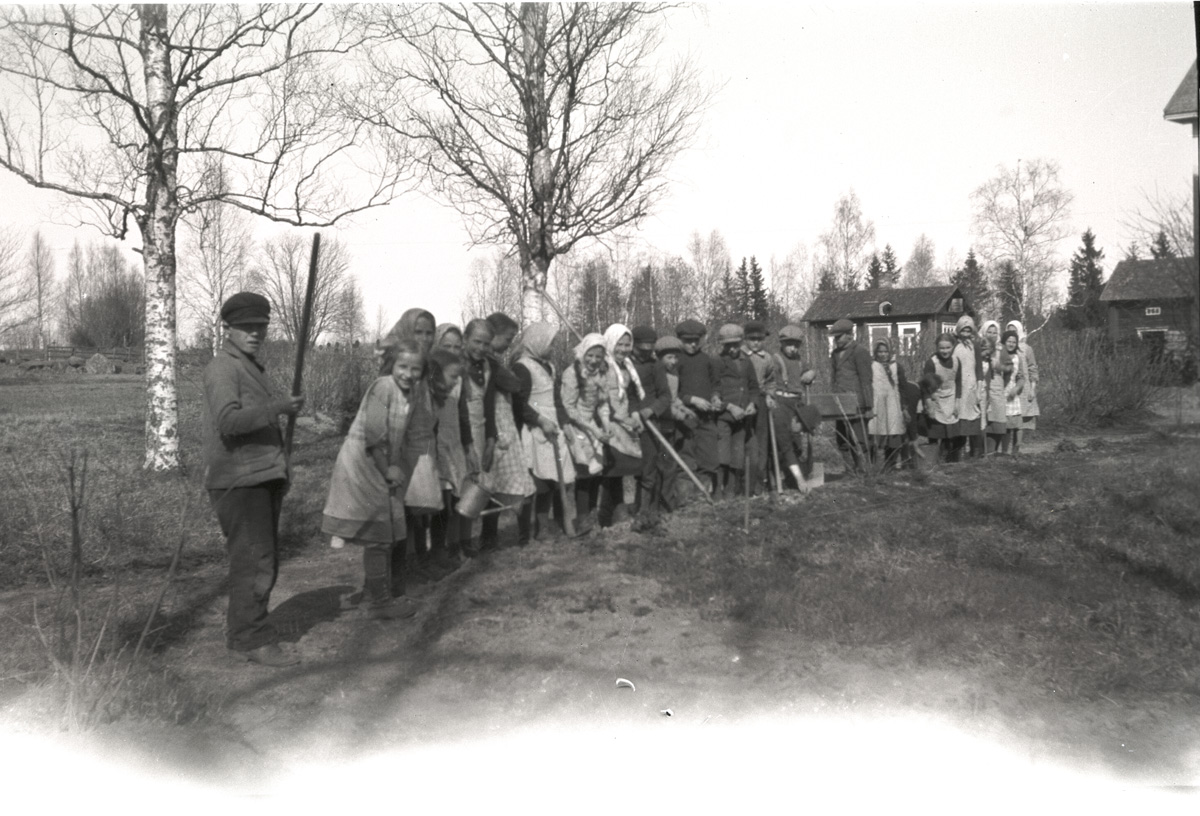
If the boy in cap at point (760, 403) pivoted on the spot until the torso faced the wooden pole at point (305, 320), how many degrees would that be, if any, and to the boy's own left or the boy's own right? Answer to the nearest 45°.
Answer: approximately 45° to the boy's own right

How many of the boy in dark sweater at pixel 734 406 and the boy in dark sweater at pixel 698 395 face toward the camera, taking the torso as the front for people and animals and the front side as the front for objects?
2

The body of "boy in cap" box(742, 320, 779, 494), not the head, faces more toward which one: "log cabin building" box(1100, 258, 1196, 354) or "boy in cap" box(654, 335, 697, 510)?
the boy in cap

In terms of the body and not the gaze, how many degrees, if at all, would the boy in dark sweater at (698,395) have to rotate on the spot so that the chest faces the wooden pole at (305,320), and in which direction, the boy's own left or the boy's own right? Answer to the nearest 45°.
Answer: approximately 45° to the boy's own right

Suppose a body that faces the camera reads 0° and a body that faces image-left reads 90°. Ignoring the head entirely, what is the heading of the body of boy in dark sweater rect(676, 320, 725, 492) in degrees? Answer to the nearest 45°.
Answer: approximately 0°

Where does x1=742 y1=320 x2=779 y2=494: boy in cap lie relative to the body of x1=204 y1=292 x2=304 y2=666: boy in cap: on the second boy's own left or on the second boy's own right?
on the second boy's own left

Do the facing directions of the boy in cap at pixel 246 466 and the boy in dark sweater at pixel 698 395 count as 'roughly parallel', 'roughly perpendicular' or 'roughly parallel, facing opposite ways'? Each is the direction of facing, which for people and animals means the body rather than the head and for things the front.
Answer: roughly perpendicular

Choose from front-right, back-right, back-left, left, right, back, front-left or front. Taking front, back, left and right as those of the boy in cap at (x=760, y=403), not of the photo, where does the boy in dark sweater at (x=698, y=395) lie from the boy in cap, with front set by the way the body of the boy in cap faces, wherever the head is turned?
front-right
